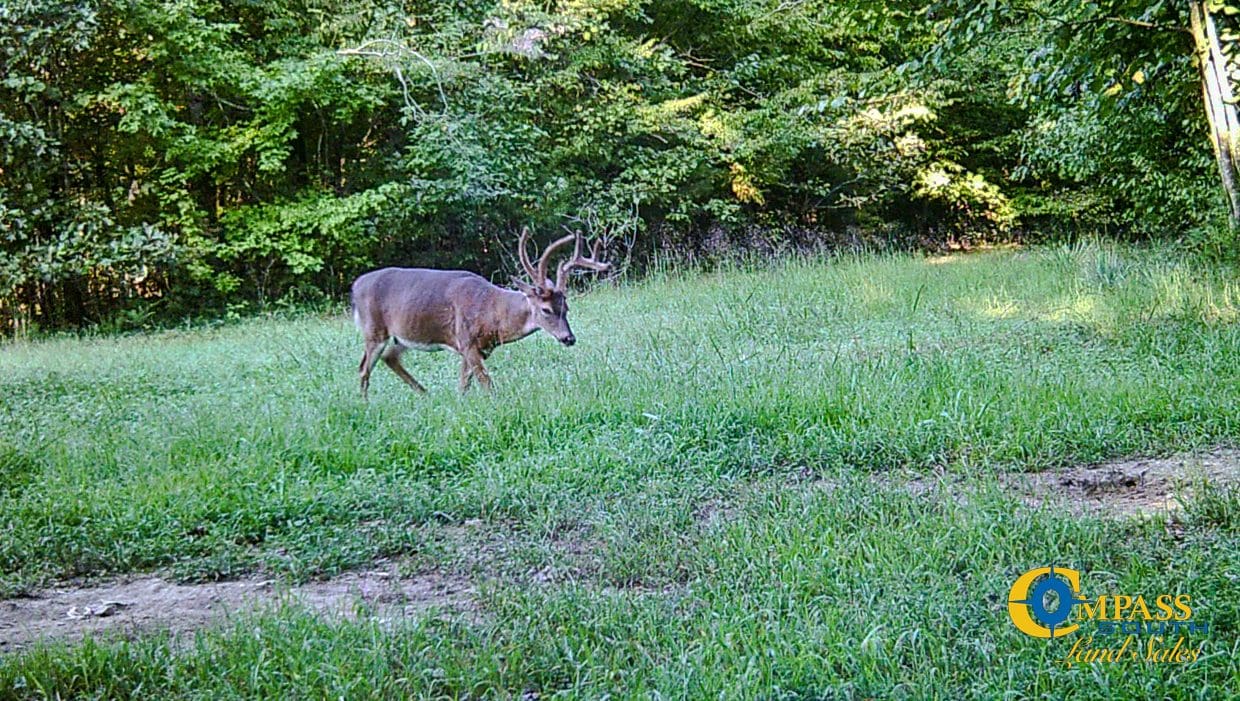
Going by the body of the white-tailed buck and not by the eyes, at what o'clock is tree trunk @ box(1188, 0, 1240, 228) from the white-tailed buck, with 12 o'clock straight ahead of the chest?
The tree trunk is roughly at 12 o'clock from the white-tailed buck.

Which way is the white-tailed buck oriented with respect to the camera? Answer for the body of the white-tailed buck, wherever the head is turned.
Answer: to the viewer's right
